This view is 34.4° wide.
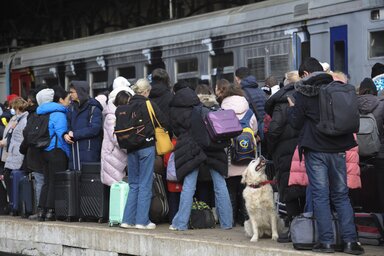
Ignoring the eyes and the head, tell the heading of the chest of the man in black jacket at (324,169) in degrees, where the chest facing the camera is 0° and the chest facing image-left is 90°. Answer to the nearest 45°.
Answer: approximately 135°

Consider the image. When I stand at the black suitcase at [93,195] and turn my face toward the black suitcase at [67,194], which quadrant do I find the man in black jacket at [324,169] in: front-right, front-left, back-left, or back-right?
back-left

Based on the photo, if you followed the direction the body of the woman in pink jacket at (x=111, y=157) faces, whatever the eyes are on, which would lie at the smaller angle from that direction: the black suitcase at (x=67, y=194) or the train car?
the train car

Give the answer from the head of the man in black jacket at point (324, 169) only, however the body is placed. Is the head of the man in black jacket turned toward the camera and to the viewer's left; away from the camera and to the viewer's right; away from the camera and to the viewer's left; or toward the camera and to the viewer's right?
away from the camera and to the viewer's left
